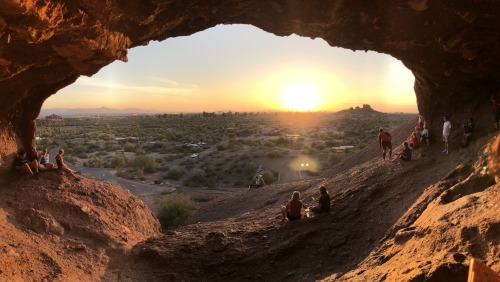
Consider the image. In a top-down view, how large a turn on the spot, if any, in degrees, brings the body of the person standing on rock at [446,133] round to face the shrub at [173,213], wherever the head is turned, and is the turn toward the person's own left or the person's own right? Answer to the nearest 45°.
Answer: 0° — they already face it

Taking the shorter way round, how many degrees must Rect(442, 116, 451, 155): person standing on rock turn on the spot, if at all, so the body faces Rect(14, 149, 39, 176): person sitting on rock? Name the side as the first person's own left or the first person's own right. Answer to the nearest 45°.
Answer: approximately 45° to the first person's own left

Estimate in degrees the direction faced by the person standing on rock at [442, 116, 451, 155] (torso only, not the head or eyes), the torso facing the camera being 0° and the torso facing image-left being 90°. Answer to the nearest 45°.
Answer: approximately 90°

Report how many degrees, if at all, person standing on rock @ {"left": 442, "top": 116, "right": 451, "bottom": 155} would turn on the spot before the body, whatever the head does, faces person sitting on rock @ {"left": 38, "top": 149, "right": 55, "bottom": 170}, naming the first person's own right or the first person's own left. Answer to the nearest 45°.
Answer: approximately 45° to the first person's own left

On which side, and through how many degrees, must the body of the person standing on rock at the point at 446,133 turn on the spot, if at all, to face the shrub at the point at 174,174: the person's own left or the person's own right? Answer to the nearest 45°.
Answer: approximately 45° to the person's own right
